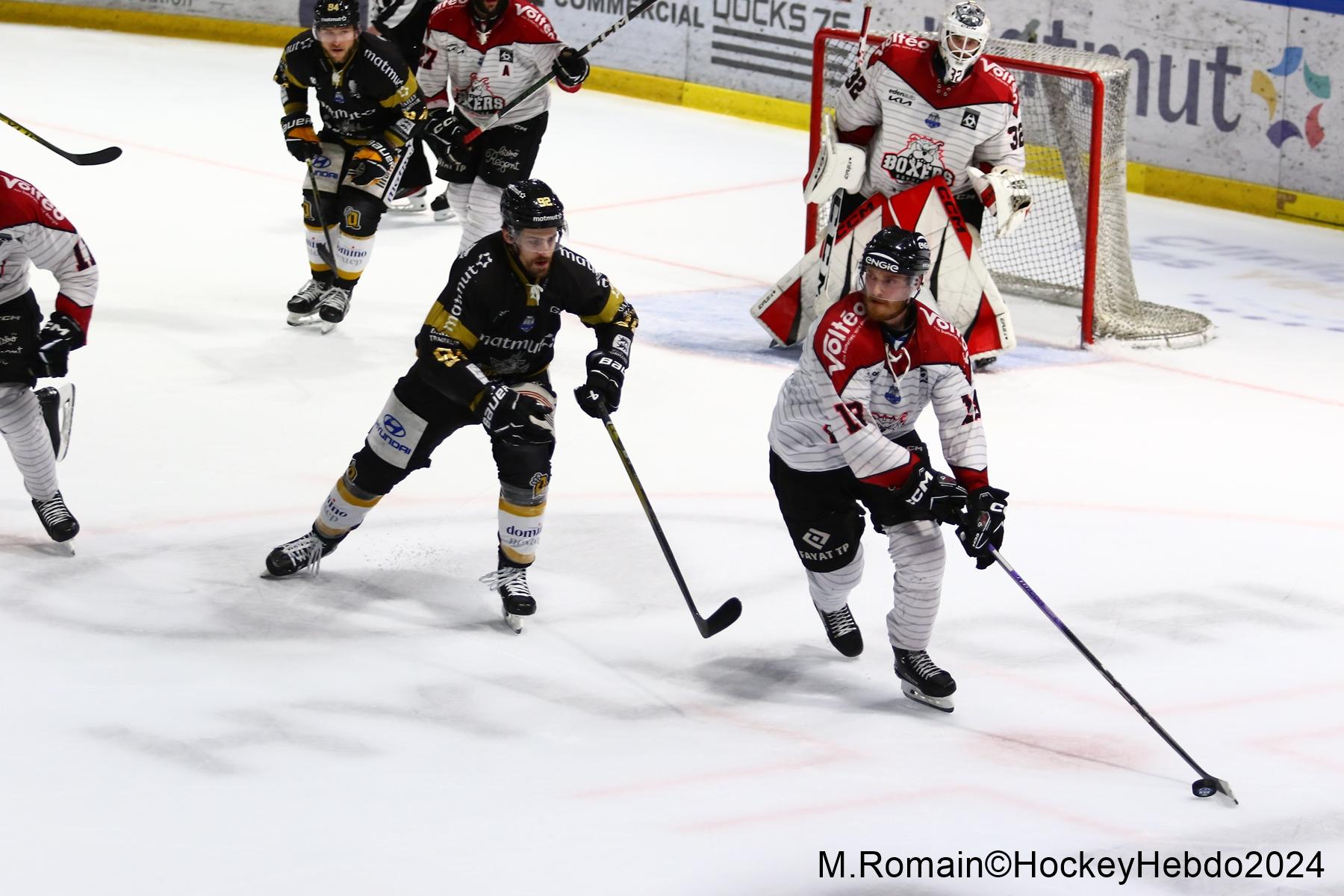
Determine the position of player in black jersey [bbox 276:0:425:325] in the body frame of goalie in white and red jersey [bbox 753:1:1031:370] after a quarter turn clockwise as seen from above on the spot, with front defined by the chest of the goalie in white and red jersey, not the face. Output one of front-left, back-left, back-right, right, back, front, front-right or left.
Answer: front

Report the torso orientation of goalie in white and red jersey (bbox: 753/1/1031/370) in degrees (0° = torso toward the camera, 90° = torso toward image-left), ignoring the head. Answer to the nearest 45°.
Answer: approximately 0°

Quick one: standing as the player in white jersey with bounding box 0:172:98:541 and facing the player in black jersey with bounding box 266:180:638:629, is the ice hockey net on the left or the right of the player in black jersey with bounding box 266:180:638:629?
left

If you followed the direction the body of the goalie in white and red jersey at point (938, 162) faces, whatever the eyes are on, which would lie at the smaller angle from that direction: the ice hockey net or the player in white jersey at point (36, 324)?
the player in white jersey

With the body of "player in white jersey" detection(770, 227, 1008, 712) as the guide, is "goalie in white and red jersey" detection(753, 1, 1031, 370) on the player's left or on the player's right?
on the player's left

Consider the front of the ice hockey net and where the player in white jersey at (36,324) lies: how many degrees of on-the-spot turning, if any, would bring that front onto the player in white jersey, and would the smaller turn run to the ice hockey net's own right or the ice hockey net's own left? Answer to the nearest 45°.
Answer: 0° — it already faces them

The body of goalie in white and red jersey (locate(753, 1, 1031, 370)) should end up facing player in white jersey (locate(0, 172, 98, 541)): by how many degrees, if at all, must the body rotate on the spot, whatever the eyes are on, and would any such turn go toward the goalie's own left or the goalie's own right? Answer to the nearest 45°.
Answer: approximately 45° to the goalie's own right

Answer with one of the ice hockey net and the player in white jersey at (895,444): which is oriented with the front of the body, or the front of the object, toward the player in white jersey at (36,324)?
the ice hockey net

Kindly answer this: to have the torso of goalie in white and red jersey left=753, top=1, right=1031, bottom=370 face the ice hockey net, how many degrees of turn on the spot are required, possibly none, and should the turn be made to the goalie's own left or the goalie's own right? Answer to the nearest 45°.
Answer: approximately 135° to the goalie's own left

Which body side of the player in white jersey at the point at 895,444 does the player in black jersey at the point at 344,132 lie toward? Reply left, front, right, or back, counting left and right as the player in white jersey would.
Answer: back

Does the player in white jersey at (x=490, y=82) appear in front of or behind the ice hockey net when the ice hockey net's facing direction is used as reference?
in front
